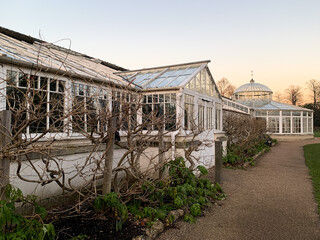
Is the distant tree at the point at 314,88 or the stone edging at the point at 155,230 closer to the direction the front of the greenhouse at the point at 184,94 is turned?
the stone edging

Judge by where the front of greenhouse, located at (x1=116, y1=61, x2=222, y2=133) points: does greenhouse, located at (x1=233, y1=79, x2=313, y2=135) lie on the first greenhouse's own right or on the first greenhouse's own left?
on the first greenhouse's own left

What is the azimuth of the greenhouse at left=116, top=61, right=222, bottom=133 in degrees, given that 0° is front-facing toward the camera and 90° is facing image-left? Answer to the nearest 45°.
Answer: approximately 315°

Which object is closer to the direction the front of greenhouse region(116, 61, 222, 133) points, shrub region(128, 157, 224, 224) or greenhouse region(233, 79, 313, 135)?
the shrub

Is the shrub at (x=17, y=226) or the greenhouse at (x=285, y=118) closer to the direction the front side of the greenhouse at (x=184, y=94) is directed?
the shrub

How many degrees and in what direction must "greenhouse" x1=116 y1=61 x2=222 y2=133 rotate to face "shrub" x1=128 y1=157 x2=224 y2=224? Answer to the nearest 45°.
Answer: approximately 45° to its right

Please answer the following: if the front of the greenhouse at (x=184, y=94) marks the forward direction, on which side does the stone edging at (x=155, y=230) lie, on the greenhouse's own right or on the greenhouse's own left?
on the greenhouse's own right

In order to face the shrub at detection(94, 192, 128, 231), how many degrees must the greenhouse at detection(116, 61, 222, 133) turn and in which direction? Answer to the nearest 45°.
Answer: approximately 45° to its right

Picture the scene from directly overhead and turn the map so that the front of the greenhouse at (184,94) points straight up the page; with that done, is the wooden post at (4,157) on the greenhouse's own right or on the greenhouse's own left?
on the greenhouse's own right

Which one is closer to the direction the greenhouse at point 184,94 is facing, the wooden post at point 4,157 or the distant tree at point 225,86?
the wooden post

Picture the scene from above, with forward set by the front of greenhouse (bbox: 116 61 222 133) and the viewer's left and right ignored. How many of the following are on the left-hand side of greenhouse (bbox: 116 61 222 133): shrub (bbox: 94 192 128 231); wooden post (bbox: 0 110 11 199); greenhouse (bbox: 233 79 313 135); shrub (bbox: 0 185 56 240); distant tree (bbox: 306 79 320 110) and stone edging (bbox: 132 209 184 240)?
2

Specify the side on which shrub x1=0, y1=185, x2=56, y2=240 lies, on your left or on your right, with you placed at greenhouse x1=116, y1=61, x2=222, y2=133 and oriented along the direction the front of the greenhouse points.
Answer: on your right

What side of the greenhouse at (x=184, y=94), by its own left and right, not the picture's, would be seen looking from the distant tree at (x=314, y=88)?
left
